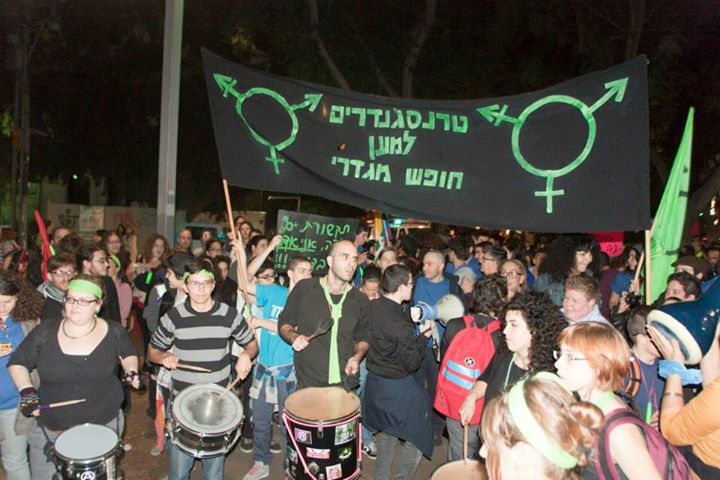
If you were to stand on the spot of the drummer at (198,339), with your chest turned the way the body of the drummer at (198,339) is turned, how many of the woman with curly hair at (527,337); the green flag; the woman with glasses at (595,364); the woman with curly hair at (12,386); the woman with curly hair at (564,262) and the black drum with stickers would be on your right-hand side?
1

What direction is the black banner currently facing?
toward the camera

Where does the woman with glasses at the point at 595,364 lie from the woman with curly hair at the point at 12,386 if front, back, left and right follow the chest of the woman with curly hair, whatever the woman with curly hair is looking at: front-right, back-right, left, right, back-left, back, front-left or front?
left

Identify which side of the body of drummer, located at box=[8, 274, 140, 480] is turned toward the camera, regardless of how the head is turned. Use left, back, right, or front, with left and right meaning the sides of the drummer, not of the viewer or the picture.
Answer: front

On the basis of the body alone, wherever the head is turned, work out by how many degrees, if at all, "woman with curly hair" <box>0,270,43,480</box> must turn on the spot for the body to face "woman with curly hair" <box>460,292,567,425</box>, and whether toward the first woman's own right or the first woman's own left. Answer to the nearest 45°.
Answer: approximately 90° to the first woman's own left

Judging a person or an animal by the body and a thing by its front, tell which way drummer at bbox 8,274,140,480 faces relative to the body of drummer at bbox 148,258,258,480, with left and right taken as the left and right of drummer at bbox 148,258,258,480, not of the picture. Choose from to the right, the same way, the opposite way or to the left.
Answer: the same way

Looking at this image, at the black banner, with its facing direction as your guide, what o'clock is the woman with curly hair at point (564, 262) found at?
The woman with curly hair is roughly at 8 o'clock from the black banner.

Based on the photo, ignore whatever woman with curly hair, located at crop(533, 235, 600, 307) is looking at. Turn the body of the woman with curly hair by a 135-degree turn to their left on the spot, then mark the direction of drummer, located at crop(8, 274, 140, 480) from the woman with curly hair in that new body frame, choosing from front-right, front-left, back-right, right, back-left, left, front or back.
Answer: back-left

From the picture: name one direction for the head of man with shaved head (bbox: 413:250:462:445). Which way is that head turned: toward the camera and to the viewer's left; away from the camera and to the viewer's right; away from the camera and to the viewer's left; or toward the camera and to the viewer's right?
toward the camera and to the viewer's left

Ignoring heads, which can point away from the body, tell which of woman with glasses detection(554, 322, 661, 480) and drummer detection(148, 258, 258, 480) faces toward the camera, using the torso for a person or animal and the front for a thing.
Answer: the drummer

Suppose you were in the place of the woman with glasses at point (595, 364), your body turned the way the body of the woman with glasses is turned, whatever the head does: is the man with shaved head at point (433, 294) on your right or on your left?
on your right

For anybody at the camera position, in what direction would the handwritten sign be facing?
facing the viewer

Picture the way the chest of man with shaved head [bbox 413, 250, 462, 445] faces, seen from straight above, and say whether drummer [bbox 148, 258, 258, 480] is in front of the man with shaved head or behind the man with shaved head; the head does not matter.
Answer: in front

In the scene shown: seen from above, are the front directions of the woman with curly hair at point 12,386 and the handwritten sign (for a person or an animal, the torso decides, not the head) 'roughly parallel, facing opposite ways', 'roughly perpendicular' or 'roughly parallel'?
roughly parallel
